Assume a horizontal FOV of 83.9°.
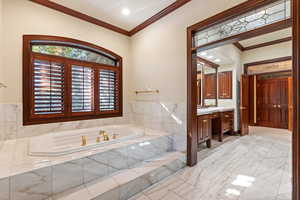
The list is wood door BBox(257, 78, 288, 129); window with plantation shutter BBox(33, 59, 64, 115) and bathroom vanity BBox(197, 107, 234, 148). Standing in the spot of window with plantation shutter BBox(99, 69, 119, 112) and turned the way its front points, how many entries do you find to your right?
1

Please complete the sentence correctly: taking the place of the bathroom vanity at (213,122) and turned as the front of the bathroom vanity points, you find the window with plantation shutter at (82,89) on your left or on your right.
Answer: on your right

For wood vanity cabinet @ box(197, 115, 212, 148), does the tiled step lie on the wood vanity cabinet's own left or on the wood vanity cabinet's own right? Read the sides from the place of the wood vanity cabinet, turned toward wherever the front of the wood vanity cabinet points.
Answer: on the wood vanity cabinet's own right

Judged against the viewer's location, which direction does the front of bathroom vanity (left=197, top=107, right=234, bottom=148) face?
facing the viewer and to the right of the viewer

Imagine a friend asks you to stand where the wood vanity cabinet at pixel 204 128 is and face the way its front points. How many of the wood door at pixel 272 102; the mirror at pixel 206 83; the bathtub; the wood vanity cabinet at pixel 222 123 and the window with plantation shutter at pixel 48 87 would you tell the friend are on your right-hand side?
2

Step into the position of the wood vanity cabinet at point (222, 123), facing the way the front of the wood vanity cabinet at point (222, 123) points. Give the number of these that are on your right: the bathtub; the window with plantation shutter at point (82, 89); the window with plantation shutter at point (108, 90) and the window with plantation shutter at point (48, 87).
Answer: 4

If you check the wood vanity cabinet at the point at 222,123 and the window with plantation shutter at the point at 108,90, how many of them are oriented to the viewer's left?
0

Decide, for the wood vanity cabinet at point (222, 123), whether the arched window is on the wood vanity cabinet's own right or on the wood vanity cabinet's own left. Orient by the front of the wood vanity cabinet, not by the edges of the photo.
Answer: on the wood vanity cabinet's own right

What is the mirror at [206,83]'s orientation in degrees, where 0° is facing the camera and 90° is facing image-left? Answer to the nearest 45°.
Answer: approximately 315°

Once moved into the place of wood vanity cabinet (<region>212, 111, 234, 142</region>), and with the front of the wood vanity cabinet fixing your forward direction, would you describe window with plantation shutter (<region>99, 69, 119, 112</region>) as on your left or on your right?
on your right

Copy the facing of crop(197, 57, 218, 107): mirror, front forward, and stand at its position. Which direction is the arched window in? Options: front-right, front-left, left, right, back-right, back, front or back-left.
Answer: right
